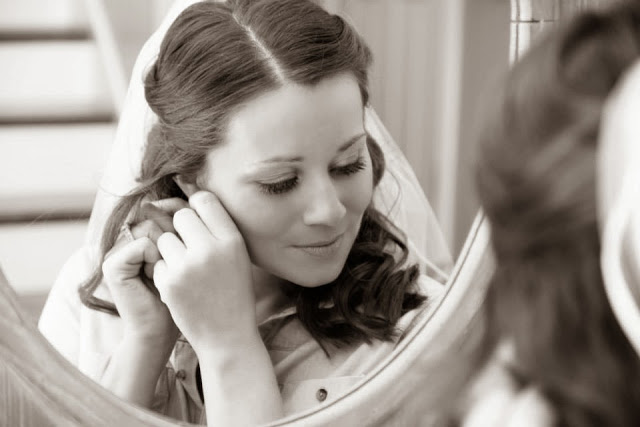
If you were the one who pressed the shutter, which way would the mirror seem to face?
facing the viewer
